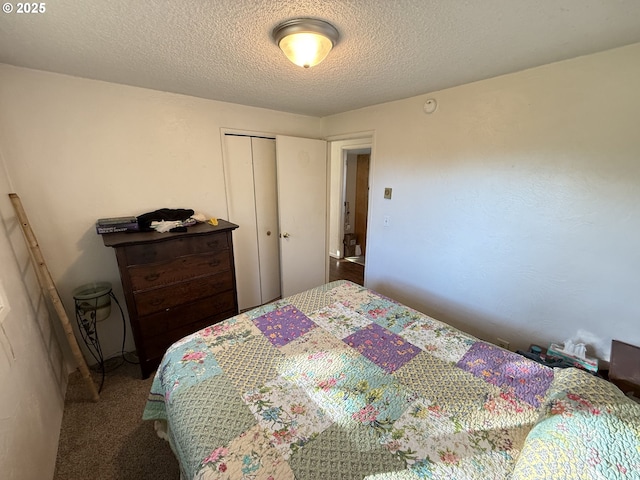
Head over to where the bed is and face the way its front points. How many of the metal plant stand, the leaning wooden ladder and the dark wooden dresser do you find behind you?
0

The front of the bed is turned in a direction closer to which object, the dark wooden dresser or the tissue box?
the dark wooden dresser

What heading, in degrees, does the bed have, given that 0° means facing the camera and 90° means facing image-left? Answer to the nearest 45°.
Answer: approximately 135°

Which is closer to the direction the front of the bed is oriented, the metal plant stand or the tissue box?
the metal plant stand

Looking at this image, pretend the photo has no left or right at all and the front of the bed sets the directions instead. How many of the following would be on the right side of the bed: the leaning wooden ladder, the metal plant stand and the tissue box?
1

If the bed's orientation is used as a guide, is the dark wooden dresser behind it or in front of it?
in front

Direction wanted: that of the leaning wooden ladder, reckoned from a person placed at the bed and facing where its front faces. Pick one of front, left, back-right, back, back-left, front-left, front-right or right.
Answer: front-left

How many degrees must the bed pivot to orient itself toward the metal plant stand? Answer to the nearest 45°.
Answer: approximately 45° to its left

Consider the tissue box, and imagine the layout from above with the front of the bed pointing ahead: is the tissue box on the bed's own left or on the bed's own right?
on the bed's own right
